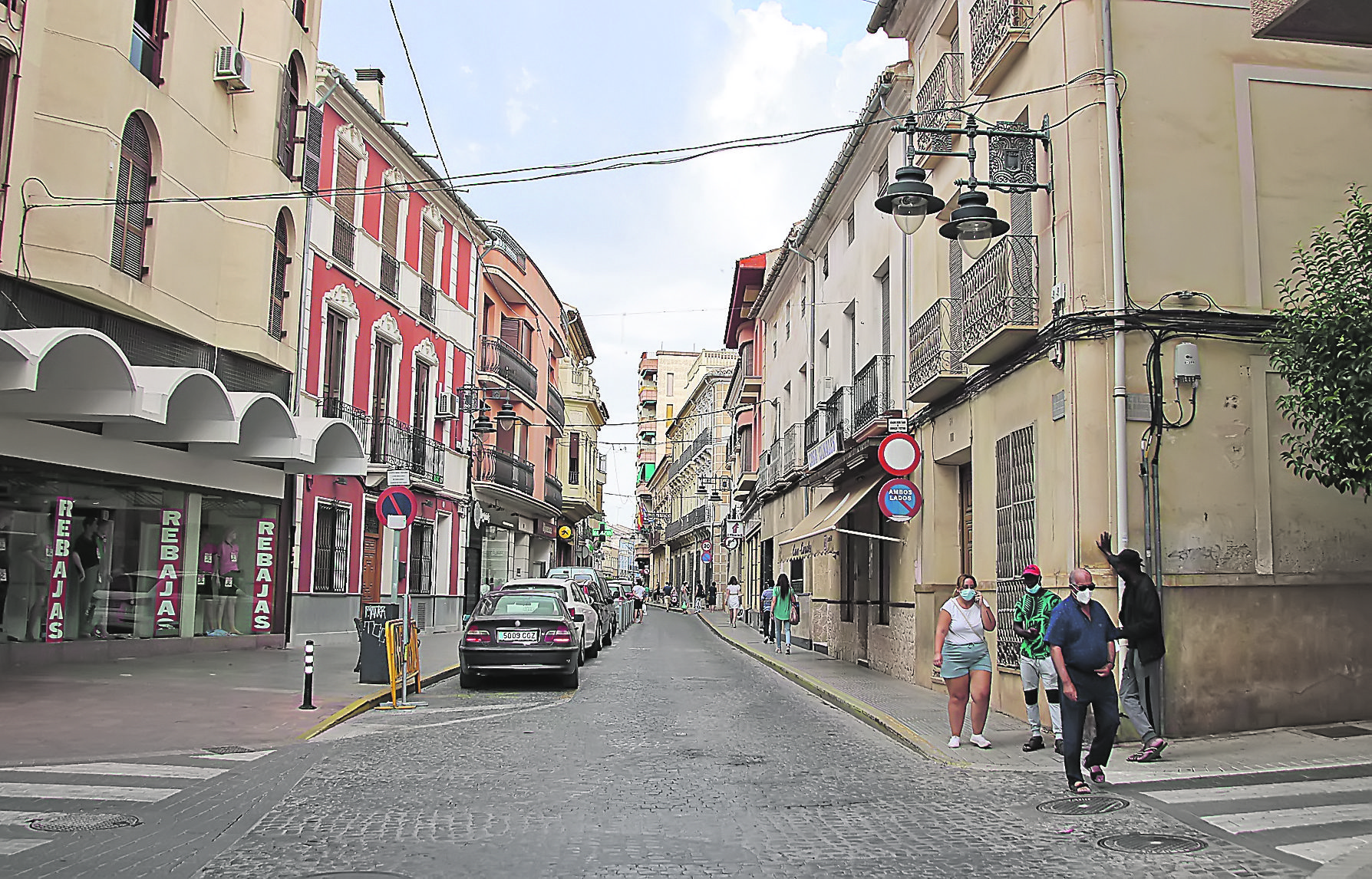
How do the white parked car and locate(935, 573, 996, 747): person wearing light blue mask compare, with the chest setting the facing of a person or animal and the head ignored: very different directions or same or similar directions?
very different directions

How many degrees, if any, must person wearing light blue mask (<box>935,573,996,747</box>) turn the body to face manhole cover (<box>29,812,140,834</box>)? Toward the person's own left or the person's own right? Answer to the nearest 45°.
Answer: approximately 45° to the person's own right

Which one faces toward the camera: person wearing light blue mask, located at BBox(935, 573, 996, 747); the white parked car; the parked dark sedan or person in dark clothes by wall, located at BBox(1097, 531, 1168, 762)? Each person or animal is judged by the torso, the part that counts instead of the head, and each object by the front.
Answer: the person wearing light blue mask

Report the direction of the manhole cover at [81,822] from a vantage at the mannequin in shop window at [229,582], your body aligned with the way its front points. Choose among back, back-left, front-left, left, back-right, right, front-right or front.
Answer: front-right

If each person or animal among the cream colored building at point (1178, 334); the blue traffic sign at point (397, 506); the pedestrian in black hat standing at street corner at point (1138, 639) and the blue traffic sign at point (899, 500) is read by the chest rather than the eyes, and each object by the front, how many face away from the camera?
0

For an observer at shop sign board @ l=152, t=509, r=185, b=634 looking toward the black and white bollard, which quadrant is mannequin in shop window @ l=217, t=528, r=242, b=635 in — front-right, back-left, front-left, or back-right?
back-left

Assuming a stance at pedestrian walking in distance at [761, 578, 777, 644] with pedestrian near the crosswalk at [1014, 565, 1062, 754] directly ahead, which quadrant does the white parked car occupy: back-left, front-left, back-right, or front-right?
front-right

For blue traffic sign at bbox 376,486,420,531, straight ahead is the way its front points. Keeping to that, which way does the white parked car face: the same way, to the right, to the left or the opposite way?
the opposite way

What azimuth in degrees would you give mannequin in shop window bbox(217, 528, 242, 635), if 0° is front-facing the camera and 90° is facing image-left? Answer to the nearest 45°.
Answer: approximately 315°

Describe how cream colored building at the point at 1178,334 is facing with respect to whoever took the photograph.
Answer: facing the viewer and to the left of the viewer

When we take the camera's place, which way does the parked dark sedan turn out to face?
facing away from the viewer

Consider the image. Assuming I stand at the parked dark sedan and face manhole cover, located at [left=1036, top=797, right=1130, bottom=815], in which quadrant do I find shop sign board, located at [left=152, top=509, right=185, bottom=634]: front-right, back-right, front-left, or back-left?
back-right

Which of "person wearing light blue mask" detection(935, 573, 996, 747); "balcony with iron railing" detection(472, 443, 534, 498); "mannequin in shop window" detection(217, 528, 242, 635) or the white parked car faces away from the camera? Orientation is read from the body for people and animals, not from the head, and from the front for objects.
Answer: the white parked car

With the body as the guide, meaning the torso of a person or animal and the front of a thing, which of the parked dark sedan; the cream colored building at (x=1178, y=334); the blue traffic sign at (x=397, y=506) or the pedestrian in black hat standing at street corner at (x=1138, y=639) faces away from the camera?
the parked dark sedan

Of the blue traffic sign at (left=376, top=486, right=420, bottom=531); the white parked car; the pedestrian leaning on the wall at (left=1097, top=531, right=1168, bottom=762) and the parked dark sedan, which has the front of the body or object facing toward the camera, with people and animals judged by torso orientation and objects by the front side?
the blue traffic sign

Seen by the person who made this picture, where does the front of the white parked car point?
facing away from the viewer

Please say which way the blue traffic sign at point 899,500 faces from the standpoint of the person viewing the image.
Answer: facing the viewer
